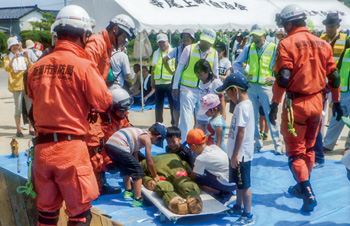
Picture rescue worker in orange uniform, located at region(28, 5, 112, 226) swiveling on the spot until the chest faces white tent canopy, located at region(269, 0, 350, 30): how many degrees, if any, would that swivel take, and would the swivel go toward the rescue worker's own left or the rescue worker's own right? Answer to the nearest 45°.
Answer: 0° — they already face it

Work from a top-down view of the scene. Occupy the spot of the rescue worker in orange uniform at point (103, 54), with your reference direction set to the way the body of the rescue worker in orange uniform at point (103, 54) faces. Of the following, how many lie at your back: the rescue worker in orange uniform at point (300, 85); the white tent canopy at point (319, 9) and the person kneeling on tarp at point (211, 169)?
0

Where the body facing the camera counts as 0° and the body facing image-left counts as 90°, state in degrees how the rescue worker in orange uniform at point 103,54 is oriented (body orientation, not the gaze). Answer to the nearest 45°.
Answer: approximately 270°

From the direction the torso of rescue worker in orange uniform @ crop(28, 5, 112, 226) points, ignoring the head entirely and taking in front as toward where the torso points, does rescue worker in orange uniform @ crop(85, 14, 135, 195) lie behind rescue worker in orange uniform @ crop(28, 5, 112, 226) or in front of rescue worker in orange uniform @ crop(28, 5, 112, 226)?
in front

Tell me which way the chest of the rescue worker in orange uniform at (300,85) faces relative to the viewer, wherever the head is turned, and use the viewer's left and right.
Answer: facing away from the viewer and to the left of the viewer

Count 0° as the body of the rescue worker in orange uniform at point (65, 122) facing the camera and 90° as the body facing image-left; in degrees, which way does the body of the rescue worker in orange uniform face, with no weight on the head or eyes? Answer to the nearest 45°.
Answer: approximately 225°

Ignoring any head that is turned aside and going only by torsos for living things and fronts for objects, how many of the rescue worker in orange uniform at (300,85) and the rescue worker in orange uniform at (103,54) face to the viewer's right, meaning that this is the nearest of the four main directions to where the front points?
1

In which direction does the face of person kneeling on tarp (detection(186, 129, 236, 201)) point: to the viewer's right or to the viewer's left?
to the viewer's left

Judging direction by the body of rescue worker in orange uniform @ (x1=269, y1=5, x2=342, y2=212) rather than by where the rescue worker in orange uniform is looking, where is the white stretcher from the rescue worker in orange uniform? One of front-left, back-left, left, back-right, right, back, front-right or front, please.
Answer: left

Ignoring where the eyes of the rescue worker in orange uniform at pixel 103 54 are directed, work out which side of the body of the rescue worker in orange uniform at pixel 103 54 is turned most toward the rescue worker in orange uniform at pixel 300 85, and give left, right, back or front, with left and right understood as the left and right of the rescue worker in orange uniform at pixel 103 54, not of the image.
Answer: front

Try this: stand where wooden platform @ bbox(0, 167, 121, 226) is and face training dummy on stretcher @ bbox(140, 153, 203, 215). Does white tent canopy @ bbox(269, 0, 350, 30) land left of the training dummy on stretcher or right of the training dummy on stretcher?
left
